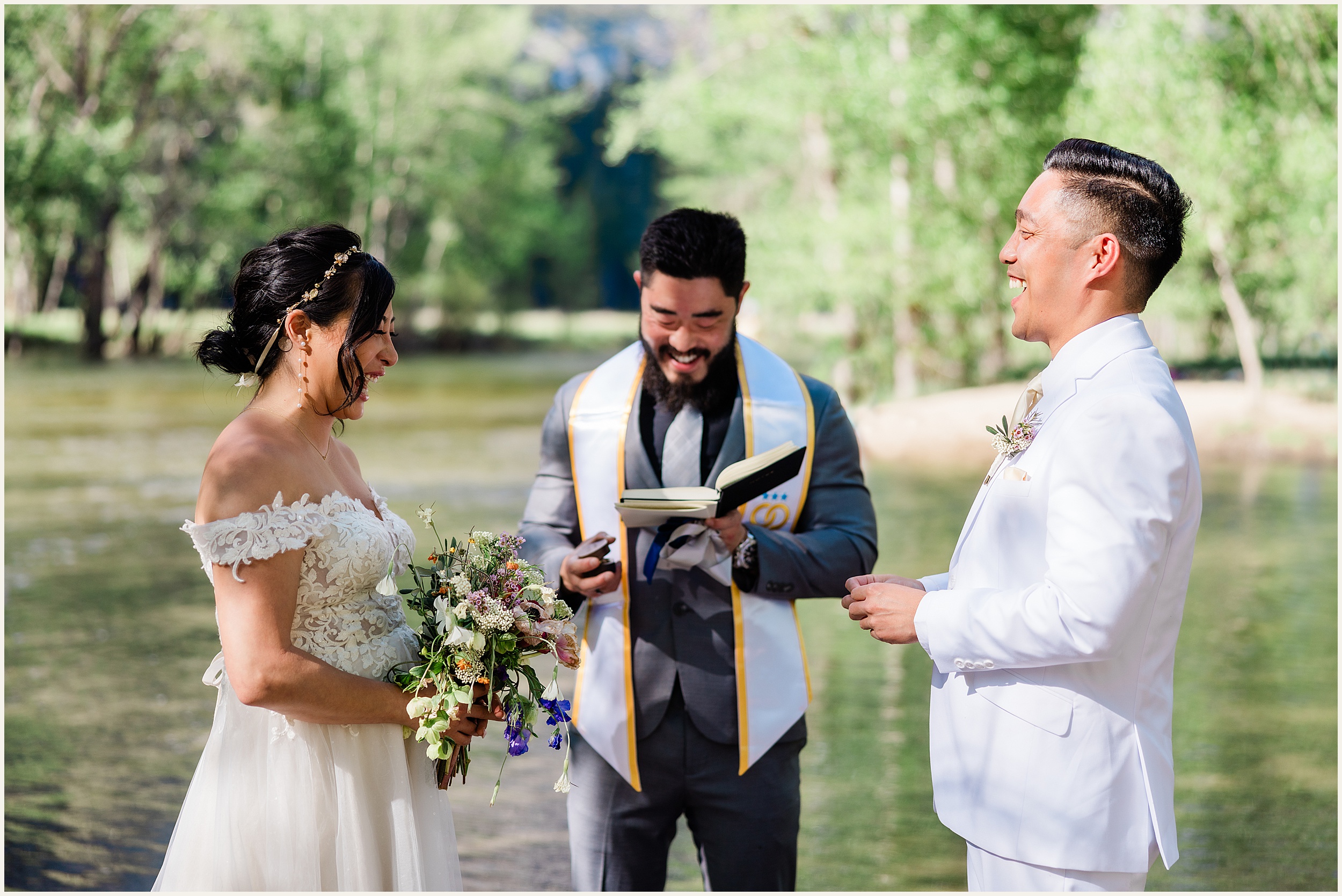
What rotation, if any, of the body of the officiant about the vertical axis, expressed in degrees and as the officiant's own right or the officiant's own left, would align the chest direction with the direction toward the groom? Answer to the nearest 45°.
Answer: approximately 45° to the officiant's own left

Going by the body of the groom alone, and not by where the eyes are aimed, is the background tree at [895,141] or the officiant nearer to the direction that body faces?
the officiant

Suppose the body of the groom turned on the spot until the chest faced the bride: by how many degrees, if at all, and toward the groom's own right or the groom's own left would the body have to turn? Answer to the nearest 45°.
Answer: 0° — they already face them

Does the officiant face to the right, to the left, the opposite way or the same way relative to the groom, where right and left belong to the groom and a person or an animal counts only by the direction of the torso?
to the left

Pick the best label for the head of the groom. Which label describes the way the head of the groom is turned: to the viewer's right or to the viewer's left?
to the viewer's left

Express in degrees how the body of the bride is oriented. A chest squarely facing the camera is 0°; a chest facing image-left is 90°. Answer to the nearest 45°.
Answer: approximately 270°

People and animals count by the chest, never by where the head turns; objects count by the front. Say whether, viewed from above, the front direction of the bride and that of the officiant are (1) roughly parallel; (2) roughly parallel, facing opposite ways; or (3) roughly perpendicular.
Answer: roughly perpendicular

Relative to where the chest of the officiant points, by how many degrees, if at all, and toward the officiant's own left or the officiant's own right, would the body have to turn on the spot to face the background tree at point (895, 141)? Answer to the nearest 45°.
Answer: approximately 180°

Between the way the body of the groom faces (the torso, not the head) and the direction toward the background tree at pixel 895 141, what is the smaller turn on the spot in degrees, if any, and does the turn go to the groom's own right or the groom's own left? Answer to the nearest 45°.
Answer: approximately 90° to the groom's own right

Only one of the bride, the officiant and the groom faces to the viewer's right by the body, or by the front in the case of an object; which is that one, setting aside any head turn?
the bride

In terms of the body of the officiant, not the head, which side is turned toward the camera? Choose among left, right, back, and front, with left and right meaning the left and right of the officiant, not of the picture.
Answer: front

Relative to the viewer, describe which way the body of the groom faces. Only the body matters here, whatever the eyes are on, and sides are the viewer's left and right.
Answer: facing to the left of the viewer
